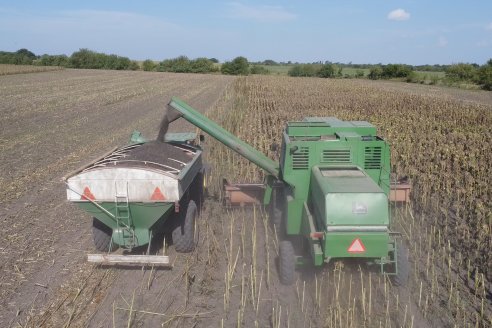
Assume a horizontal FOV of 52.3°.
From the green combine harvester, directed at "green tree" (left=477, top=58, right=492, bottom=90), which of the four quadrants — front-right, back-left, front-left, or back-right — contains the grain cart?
back-left

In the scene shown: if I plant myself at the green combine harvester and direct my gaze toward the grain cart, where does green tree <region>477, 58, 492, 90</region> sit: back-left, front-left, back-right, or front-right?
back-right

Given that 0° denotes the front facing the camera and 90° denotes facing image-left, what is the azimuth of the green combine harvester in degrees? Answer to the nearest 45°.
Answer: approximately 180°

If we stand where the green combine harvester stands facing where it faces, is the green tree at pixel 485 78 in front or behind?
in front

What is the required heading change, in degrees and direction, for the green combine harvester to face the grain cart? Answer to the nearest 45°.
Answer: approximately 90° to its left

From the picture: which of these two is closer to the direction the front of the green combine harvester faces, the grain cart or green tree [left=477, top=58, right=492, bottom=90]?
the green tree
